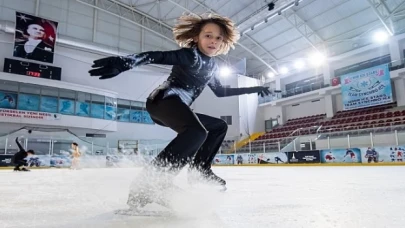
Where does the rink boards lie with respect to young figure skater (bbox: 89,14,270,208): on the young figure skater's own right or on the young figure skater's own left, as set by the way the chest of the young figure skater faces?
on the young figure skater's own left

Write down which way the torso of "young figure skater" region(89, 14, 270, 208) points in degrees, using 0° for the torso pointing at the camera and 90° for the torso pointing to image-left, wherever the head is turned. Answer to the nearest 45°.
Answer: approximately 315°
